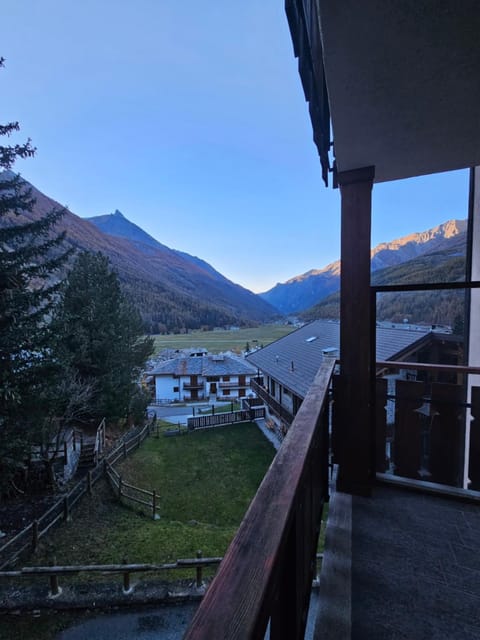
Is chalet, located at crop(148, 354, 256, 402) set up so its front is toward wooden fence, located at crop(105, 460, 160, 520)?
yes

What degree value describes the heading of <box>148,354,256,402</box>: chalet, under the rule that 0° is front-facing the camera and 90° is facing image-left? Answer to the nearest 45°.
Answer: approximately 0°

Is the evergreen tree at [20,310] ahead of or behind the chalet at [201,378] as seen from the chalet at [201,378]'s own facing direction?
ahead

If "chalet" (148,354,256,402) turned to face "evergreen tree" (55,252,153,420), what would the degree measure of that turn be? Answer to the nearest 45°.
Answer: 0° — it already faces it

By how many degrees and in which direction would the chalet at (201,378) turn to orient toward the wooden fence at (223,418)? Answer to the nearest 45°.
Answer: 0° — it already faces it
